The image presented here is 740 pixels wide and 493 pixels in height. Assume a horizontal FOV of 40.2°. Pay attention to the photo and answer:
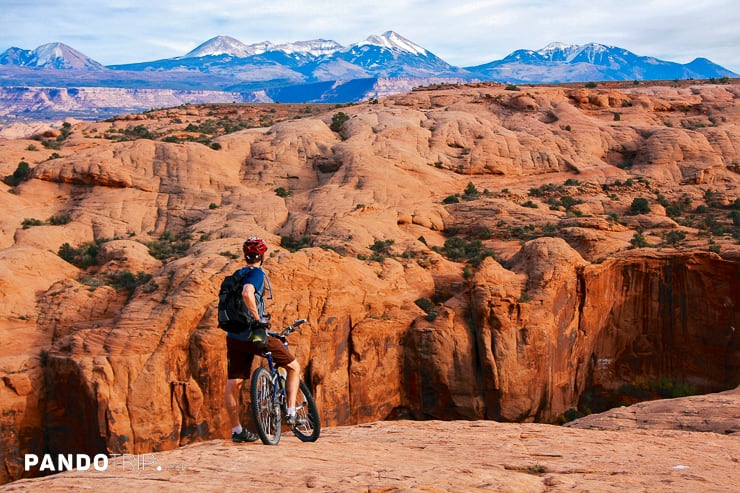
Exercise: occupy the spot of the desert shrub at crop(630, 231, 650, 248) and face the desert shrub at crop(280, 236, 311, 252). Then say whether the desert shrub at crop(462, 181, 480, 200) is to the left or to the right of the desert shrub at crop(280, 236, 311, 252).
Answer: right

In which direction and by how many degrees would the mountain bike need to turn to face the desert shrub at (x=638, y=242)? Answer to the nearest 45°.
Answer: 0° — it already faces it

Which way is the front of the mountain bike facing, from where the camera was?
facing away from the viewer and to the right of the viewer

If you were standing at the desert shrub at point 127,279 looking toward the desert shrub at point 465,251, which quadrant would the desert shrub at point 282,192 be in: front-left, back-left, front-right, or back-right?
front-left

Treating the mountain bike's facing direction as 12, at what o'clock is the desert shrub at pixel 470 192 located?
The desert shrub is roughly at 11 o'clock from the mountain bike.

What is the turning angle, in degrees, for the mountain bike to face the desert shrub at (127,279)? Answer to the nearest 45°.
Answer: approximately 45° to its left

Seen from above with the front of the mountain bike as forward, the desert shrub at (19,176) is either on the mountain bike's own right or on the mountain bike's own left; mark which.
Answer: on the mountain bike's own left

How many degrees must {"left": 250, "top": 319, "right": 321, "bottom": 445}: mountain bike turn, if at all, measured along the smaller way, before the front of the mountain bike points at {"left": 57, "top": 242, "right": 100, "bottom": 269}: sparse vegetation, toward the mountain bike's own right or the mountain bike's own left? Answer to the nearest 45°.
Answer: approximately 45° to the mountain bike's own left

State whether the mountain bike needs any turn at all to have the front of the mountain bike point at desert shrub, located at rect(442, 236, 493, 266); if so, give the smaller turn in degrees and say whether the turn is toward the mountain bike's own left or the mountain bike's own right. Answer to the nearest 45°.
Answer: approximately 45° to the mountain bike's own left

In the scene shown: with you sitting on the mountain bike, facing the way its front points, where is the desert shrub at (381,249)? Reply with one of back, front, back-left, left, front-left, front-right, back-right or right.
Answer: front-left

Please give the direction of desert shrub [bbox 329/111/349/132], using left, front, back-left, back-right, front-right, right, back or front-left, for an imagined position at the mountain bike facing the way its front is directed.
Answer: front-left

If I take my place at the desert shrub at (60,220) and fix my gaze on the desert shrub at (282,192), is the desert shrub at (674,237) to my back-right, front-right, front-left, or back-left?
front-right

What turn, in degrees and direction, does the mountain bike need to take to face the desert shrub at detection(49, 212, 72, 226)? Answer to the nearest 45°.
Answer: approximately 45° to its left

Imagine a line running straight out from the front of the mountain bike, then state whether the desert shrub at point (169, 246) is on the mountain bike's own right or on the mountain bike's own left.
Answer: on the mountain bike's own left

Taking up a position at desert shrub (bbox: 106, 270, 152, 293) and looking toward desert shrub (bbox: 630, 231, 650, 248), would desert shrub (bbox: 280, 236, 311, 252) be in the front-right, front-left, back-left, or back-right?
front-left
